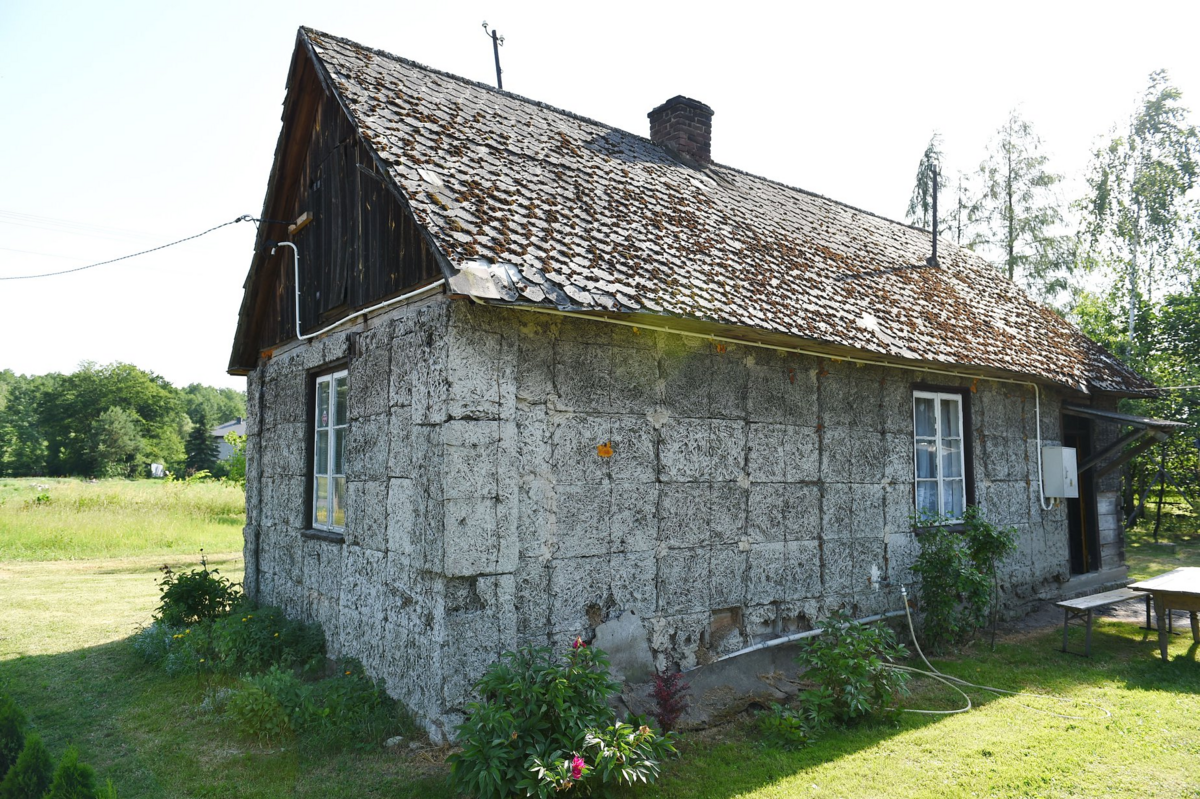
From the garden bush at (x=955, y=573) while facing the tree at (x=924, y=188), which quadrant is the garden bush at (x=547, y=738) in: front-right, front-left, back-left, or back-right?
back-left

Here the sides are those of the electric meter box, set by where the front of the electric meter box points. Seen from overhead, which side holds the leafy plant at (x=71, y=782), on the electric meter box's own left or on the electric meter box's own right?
on the electric meter box's own right

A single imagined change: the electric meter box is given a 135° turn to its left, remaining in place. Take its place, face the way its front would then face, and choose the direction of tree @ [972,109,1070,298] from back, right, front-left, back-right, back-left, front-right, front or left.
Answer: front

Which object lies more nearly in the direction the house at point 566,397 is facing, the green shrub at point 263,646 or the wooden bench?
the wooden bench

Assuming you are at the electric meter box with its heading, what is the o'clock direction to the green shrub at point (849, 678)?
The green shrub is roughly at 2 o'clock from the electric meter box.

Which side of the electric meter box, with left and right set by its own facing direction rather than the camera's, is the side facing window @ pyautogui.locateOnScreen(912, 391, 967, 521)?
right

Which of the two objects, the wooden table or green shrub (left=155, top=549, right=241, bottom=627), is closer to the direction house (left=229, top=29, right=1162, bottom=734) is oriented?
the wooden table

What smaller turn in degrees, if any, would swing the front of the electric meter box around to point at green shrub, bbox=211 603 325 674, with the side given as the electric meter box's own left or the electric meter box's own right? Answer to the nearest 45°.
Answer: approximately 90° to the electric meter box's own right

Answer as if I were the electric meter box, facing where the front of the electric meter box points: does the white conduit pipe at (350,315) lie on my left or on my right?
on my right

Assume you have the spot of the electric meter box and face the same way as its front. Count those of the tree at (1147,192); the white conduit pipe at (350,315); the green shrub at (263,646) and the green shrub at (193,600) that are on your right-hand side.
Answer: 3

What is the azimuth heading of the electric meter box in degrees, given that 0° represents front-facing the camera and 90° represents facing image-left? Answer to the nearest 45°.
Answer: approximately 315°

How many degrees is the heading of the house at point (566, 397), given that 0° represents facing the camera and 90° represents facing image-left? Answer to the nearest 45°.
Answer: approximately 315°

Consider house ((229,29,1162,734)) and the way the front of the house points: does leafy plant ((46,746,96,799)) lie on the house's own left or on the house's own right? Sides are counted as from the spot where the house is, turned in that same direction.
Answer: on the house's own right
